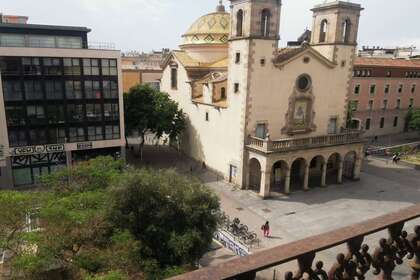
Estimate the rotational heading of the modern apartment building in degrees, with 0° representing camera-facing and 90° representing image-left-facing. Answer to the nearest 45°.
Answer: approximately 0°

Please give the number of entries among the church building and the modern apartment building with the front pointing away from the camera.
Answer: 0

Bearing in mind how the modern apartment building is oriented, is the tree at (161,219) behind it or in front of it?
in front

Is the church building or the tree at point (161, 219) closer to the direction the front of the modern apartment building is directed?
the tree

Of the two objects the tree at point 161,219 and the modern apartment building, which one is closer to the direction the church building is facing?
the tree

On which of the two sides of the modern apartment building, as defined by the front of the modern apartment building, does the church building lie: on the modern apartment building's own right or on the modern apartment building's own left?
on the modern apartment building's own left

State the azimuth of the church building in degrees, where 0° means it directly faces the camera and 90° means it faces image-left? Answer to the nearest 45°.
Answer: approximately 315°

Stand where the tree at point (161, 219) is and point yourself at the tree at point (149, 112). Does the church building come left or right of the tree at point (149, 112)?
right

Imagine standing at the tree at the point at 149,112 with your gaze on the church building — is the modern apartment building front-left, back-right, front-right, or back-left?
back-right

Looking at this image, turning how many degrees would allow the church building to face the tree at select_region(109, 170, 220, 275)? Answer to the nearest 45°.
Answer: approximately 45° to its right
